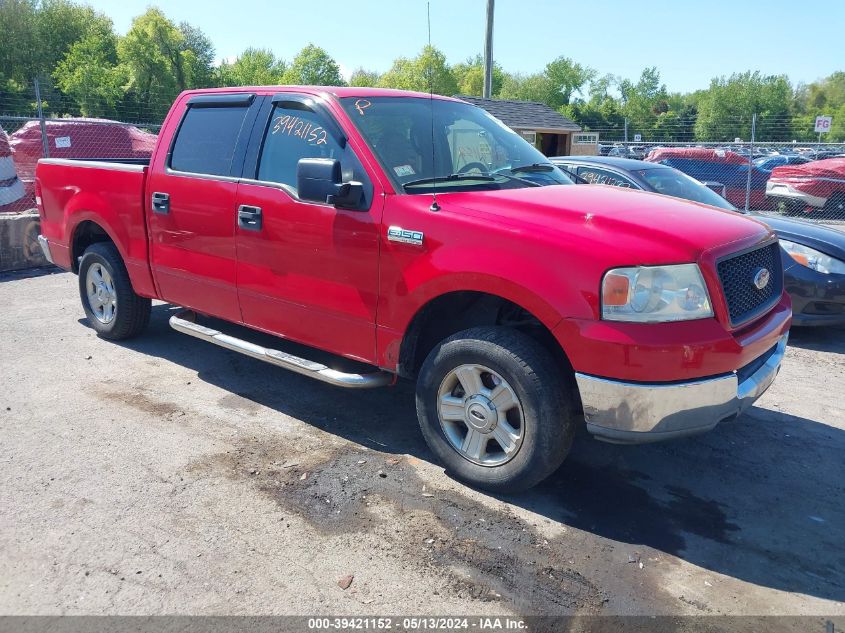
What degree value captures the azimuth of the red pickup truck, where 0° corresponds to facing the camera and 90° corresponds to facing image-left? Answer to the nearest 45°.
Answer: approximately 315°

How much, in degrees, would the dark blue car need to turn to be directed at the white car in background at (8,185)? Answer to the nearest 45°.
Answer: approximately 135° to its right

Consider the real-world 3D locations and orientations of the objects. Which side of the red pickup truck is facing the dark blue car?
left

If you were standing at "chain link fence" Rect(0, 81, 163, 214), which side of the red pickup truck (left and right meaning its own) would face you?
back

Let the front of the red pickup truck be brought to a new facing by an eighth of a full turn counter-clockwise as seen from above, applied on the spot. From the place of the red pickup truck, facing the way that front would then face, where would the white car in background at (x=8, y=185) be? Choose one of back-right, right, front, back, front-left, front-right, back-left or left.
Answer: back-left

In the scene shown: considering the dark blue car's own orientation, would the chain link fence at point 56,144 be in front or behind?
behind

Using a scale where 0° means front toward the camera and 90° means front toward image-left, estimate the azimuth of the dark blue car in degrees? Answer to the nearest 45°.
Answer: approximately 315°

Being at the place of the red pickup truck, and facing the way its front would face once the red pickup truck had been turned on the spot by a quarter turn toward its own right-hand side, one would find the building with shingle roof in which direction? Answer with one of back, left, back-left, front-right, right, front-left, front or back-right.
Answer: back-right

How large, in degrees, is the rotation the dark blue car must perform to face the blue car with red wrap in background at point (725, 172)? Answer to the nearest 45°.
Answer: approximately 135° to its left
